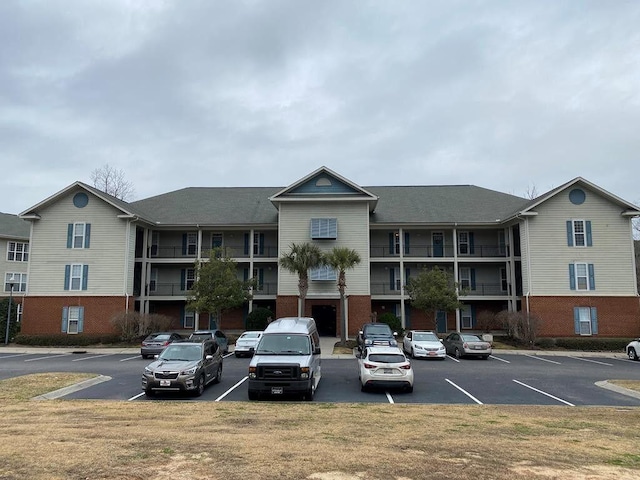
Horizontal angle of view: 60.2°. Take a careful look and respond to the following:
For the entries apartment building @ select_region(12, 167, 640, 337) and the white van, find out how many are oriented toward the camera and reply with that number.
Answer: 2

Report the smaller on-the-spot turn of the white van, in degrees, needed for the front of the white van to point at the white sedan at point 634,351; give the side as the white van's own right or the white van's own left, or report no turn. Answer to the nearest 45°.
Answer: approximately 135° to the white van's own left

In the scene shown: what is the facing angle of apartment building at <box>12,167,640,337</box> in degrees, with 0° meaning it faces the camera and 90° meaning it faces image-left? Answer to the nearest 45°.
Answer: approximately 0°

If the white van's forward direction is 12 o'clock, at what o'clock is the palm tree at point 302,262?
The palm tree is roughly at 6 o'clock from the white van.

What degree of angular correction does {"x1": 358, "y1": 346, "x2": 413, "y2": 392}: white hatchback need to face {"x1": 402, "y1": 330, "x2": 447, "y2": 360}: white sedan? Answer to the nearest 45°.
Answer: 0° — it already faces it

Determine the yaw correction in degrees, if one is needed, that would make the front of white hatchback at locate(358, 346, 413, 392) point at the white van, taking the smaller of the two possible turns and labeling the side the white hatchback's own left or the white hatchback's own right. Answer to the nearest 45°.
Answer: approximately 135° to the white hatchback's own left

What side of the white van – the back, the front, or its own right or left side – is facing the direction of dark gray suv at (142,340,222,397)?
right

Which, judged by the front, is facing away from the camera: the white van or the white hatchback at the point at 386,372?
the white hatchback

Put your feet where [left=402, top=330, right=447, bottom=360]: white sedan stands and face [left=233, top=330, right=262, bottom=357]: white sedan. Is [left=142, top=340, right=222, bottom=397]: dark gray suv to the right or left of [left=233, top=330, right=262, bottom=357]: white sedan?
left

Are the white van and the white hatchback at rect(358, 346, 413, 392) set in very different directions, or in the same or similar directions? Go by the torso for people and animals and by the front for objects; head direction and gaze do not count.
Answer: very different directions

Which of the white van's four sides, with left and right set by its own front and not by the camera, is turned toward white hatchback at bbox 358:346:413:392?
left

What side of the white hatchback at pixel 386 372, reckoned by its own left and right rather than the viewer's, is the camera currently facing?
back

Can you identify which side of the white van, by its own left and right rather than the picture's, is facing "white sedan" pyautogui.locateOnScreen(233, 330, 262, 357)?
back
